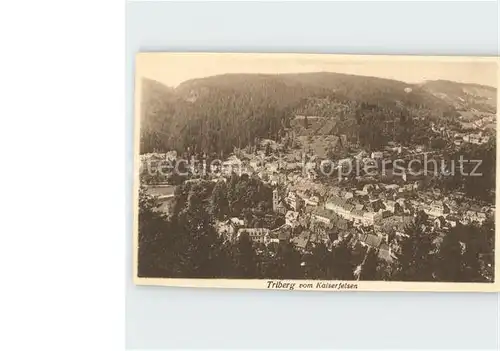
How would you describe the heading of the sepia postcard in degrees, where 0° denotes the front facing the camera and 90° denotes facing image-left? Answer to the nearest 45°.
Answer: approximately 0°
